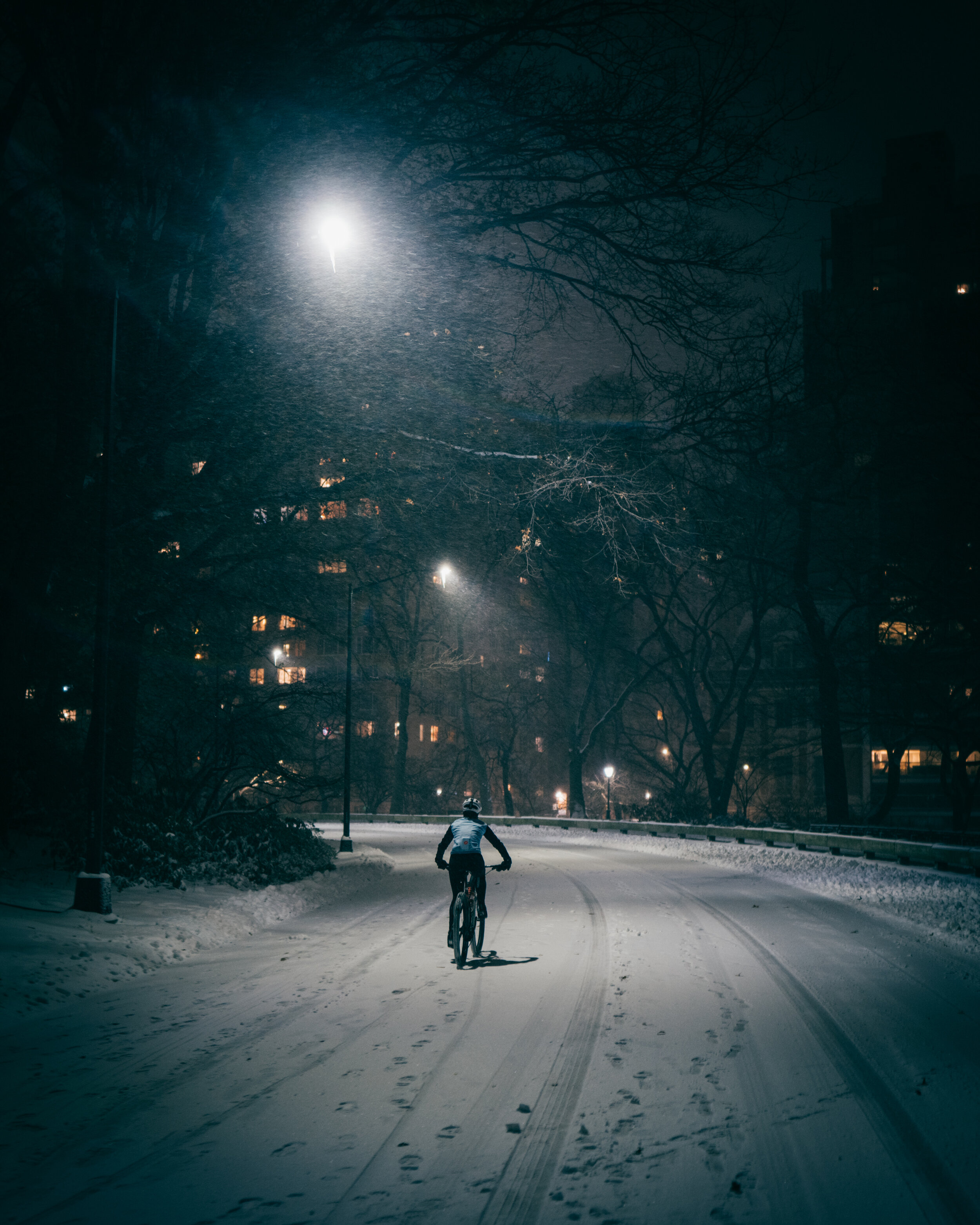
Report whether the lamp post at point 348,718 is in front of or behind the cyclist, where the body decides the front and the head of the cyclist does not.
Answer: in front

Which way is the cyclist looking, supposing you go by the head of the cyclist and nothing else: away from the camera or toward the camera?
away from the camera

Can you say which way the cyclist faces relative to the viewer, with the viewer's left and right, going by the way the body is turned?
facing away from the viewer

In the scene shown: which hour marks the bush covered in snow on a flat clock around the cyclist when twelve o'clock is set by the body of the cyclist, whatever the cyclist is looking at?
The bush covered in snow is roughly at 11 o'clock from the cyclist.

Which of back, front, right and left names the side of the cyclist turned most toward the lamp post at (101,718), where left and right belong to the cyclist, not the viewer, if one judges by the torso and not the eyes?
left
